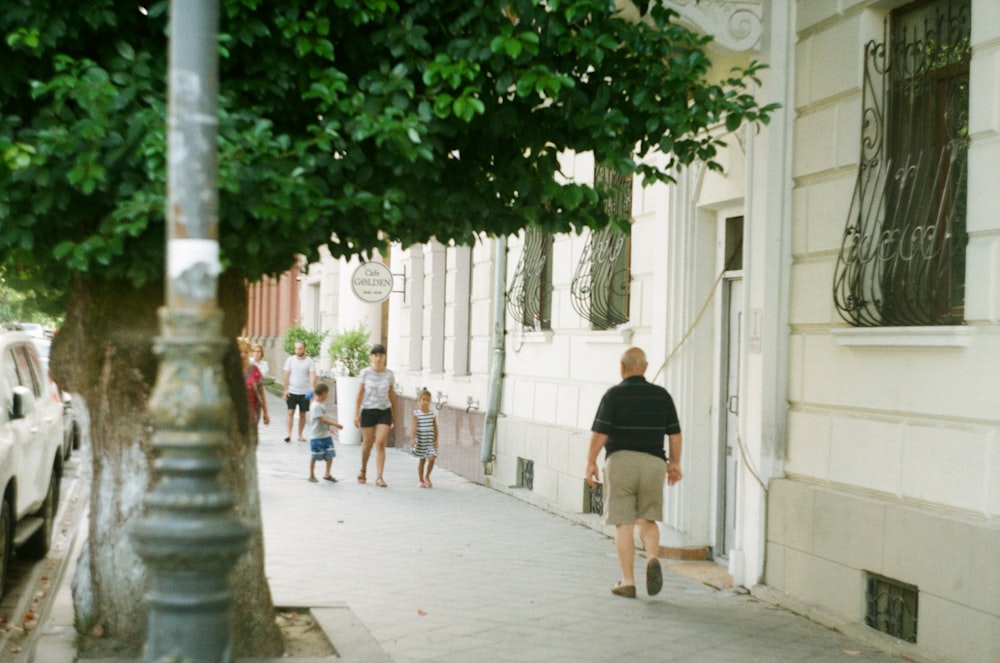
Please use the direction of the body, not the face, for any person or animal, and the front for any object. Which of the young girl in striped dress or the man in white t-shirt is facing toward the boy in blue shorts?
the man in white t-shirt

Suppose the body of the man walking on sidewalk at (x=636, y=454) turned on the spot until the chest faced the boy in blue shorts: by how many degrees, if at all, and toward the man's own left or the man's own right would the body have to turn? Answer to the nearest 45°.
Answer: approximately 45° to the man's own left

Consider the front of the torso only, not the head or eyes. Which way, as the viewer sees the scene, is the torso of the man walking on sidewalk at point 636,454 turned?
away from the camera

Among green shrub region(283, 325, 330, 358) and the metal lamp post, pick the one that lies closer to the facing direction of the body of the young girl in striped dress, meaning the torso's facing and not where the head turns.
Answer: the metal lamp post

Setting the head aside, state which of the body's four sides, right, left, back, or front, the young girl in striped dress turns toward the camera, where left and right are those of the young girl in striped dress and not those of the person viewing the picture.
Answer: front

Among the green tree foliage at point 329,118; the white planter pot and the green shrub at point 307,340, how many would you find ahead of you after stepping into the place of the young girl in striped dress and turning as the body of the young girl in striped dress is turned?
1

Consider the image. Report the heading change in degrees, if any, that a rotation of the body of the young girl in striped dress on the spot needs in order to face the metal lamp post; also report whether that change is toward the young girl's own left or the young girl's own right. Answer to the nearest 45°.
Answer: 0° — they already face it

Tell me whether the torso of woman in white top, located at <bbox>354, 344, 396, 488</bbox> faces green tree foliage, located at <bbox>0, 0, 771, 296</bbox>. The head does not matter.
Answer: yes

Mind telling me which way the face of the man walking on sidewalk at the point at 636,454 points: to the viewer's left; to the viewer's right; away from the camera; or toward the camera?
away from the camera

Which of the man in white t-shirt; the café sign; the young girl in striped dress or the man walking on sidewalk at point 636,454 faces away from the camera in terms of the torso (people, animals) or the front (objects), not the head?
the man walking on sidewalk

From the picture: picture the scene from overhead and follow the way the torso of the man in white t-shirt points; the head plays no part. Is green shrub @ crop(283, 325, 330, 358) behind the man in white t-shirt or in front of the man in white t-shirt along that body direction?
behind

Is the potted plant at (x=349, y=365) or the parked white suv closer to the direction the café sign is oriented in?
the parked white suv

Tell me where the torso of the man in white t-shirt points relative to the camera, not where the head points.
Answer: toward the camera
